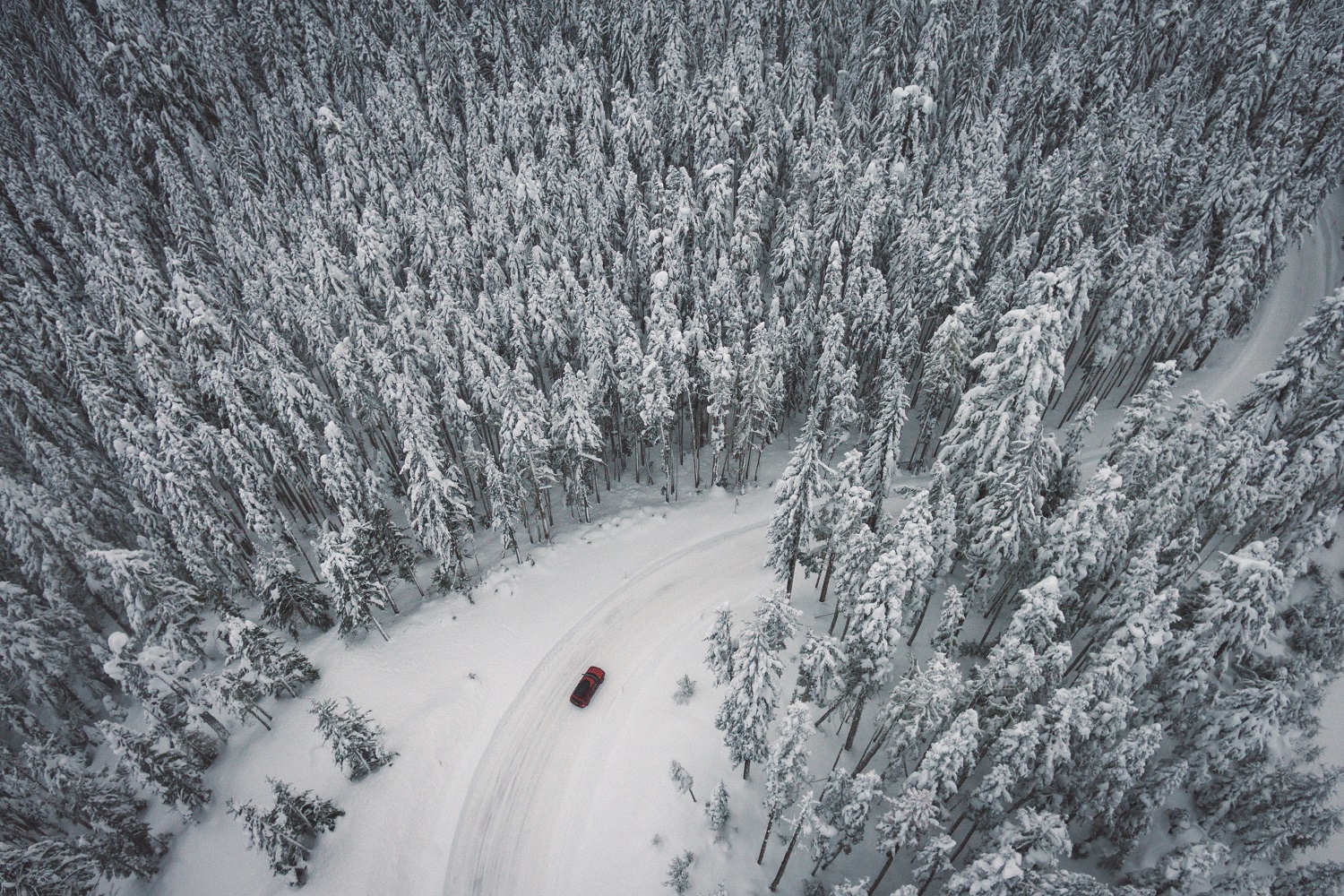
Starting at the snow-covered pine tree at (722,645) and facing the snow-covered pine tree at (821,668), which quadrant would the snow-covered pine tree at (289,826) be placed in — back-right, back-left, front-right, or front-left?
back-right

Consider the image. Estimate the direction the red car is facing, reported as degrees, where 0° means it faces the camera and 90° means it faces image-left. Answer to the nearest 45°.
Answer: approximately 225°

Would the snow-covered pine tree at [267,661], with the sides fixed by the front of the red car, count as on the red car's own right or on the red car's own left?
on the red car's own left

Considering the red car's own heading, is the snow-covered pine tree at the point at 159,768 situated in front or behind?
behind

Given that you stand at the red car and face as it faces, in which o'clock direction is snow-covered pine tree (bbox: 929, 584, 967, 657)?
The snow-covered pine tree is roughly at 2 o'clock from the red car.

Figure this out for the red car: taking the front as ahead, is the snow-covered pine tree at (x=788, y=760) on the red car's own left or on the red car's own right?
on the red car's own right

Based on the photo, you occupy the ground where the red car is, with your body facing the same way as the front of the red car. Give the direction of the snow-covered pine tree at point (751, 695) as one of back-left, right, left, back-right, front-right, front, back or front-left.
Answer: right

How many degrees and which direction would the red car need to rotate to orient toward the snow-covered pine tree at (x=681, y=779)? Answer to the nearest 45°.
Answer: approximately 90° to its right

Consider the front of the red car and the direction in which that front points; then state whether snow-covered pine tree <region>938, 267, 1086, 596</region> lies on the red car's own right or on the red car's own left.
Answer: on the red car's own right

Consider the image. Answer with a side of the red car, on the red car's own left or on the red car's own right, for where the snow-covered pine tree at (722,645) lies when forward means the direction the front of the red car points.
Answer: on the red car's own right

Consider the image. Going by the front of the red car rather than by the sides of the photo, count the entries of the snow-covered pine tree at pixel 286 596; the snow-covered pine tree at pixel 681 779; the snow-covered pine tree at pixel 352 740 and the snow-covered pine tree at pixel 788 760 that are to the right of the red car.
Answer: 2

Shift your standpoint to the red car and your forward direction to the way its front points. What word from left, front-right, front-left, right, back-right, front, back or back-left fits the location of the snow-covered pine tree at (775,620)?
right
